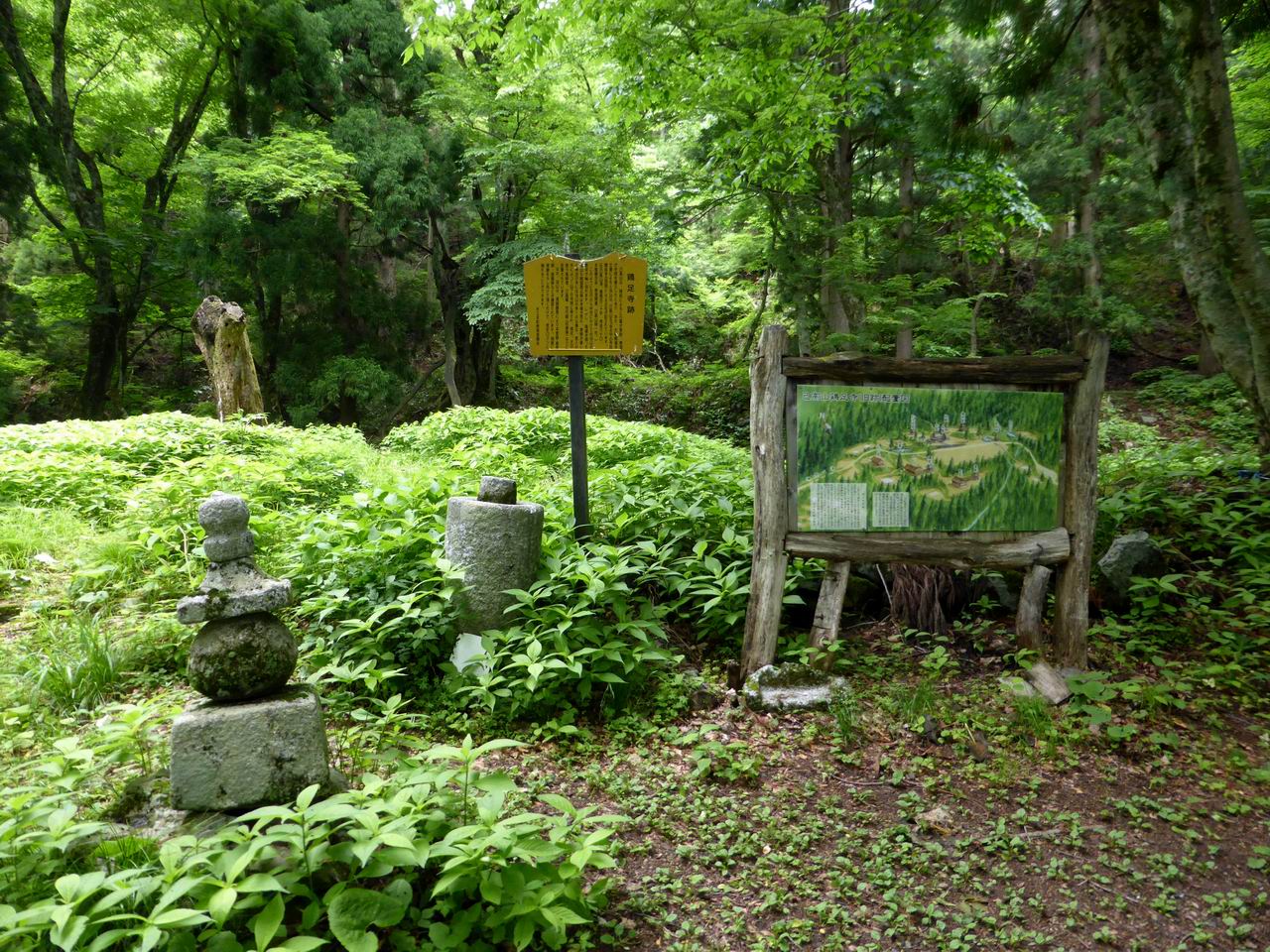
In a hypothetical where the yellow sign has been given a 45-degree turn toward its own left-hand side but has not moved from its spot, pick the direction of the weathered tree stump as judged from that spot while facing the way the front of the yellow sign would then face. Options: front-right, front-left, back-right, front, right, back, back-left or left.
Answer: back

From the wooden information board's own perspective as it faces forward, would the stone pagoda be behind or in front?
in front

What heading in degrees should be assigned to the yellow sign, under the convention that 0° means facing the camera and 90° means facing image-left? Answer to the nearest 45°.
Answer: approximately 0°

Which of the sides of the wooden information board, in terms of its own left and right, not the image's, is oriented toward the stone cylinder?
right

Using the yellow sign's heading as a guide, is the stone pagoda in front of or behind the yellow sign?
in front

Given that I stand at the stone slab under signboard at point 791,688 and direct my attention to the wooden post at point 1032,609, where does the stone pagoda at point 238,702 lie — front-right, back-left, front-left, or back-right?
back-right

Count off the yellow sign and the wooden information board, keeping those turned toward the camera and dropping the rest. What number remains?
2
